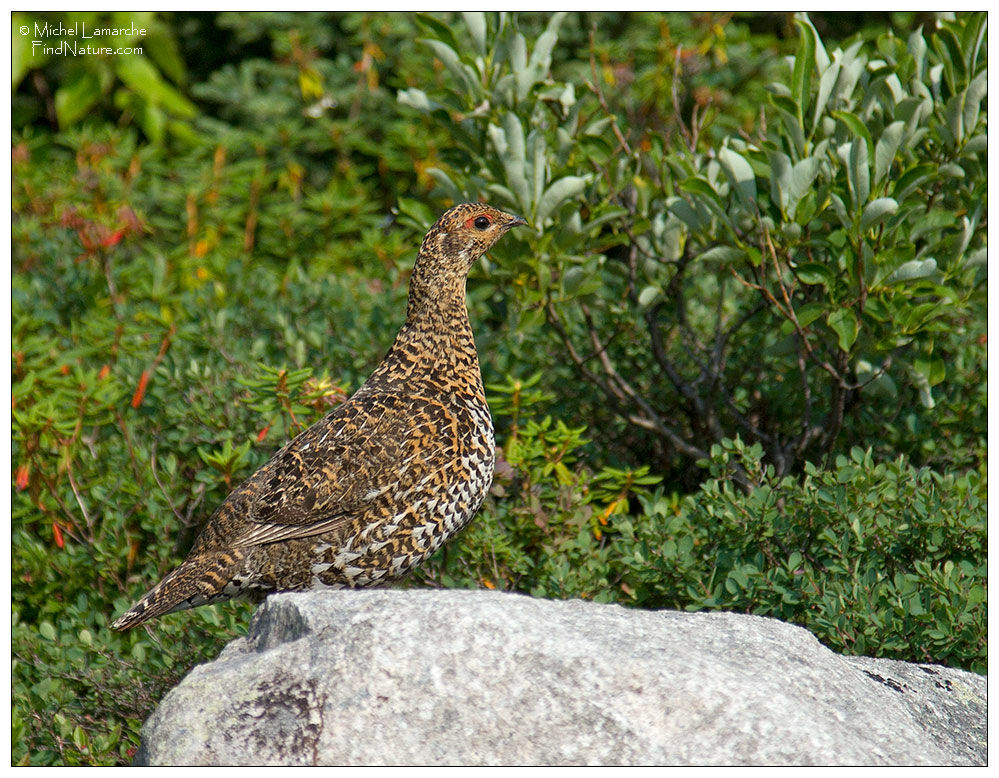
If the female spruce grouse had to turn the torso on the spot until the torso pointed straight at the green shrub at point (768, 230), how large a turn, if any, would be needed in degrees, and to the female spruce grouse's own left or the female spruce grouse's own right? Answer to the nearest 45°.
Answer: approximately 45° to the female spruce grouse's own left

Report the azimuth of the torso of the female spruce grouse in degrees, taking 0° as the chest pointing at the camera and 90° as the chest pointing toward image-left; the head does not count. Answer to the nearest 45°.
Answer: approximately 270°
